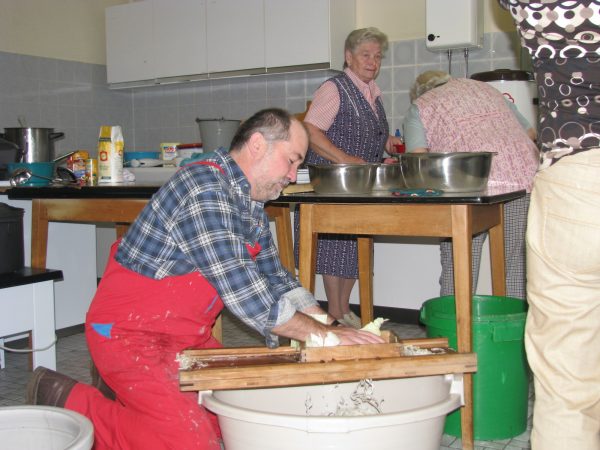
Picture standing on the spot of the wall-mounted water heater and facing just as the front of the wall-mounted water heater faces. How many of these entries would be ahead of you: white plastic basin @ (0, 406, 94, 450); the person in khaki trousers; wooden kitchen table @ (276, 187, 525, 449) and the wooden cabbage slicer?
4

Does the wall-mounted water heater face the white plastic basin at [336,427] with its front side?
yes

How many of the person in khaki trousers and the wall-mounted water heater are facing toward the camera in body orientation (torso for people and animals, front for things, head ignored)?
1

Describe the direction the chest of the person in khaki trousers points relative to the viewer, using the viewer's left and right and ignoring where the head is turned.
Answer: facing away from the viewer

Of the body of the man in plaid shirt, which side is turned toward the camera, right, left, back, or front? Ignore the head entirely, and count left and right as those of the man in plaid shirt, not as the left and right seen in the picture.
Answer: right

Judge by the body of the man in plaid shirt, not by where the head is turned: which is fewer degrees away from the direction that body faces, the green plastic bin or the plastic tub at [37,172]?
the green plastic bin

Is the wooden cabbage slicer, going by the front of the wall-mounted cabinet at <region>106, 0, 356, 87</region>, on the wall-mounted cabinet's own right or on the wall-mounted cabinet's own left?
on the wall-mounted cabinet's own left

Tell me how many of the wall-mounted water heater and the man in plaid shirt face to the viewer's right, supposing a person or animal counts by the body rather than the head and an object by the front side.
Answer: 1

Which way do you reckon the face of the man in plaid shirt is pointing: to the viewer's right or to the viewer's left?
to the viewer's right
